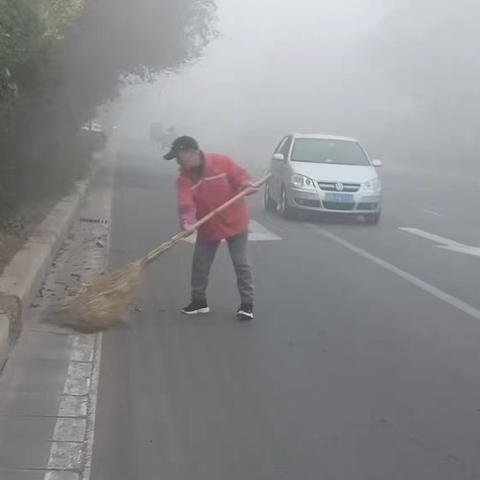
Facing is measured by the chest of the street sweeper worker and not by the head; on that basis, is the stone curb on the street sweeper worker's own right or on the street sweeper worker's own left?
on the street sweeper worker's own right

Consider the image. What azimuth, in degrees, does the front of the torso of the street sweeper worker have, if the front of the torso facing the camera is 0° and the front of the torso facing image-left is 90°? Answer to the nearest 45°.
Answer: approximately 45°

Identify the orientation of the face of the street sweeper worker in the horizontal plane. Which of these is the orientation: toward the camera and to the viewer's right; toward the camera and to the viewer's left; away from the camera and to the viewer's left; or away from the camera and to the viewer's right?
toward the camera and to the viewer's left

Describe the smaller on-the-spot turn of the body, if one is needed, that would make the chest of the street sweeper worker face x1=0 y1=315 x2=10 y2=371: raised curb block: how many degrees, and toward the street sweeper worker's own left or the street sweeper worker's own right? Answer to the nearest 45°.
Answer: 0° — they already face it
